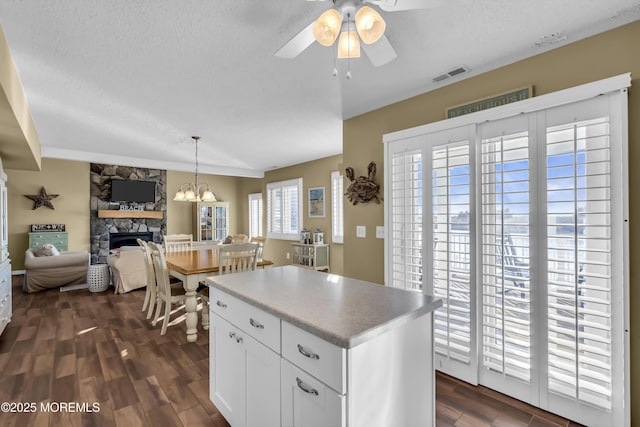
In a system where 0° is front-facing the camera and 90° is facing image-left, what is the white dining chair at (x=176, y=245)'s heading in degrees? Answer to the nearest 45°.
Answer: approximately 0°

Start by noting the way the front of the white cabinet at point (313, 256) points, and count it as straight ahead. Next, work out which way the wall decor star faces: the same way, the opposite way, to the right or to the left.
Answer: to the left

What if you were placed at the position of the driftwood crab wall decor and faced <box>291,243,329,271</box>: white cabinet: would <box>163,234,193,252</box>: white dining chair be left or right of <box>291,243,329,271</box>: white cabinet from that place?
left

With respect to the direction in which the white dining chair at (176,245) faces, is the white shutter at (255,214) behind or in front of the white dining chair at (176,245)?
behind

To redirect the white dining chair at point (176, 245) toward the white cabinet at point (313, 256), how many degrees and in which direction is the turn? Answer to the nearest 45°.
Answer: approximately 90° to its left

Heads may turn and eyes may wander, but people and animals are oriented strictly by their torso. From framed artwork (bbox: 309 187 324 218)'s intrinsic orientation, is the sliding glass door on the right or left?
on its left

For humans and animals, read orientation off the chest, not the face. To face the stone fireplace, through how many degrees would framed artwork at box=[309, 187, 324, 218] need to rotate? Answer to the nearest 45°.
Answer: approximately 45° to its right

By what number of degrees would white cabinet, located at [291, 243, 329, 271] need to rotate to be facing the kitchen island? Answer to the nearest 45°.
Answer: approximately 45° to its left

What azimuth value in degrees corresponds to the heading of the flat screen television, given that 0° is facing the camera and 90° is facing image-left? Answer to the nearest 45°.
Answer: approximately 0°
